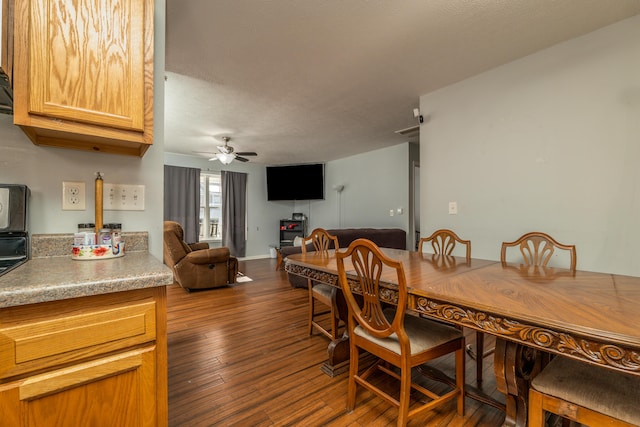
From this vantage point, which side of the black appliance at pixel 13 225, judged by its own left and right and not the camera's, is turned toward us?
front

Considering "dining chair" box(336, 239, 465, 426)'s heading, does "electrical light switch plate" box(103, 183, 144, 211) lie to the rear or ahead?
to the rear

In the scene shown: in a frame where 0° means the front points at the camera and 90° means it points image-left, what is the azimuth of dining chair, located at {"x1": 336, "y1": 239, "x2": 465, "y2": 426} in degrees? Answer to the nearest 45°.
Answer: approximately 225°
